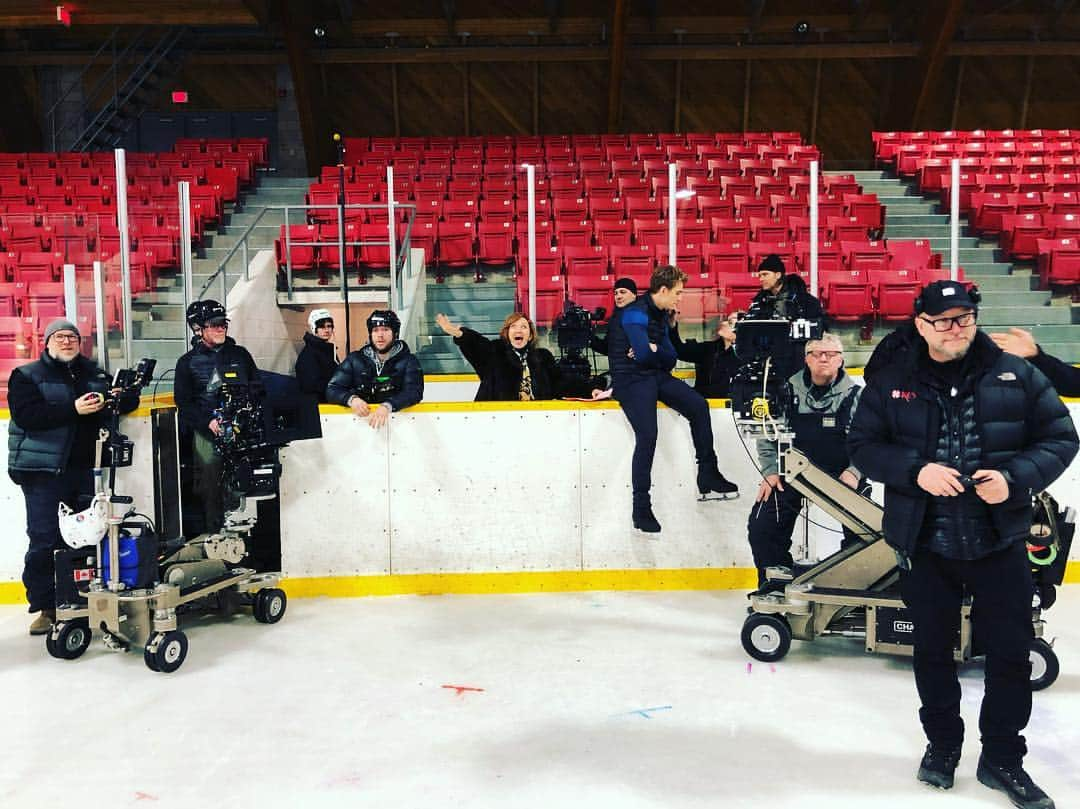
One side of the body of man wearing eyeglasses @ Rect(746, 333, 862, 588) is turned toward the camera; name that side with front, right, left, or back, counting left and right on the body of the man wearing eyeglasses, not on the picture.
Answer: front

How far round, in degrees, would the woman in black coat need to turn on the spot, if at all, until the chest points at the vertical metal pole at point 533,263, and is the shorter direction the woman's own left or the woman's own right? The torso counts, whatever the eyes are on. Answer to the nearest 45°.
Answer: approximately 180°

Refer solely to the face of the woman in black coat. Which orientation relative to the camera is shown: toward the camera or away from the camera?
toward the camera

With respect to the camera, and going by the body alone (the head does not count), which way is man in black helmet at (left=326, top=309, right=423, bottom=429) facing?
toward the camera

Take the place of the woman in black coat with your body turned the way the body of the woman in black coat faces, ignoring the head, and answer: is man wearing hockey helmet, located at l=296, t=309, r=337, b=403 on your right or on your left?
on your right

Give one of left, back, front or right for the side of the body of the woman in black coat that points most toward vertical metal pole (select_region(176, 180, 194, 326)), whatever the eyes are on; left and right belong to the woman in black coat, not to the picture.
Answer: right

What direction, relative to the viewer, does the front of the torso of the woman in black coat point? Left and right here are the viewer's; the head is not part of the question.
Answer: facing the viewer

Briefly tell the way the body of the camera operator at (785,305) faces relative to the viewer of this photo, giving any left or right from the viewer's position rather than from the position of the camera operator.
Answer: facing the viewer and to the left of the viewer

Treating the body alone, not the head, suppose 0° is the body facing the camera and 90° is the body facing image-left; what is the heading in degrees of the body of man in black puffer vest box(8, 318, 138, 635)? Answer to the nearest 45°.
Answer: approximately 315°

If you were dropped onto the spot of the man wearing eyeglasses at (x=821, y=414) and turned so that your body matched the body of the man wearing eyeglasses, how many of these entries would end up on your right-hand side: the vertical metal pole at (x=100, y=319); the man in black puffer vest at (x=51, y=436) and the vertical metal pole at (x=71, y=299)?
3

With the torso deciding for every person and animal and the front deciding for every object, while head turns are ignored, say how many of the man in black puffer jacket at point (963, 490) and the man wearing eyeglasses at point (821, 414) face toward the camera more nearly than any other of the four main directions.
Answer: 2

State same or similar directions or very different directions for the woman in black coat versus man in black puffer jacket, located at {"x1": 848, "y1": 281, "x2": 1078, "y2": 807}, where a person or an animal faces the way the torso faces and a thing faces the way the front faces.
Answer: same or similar directions
